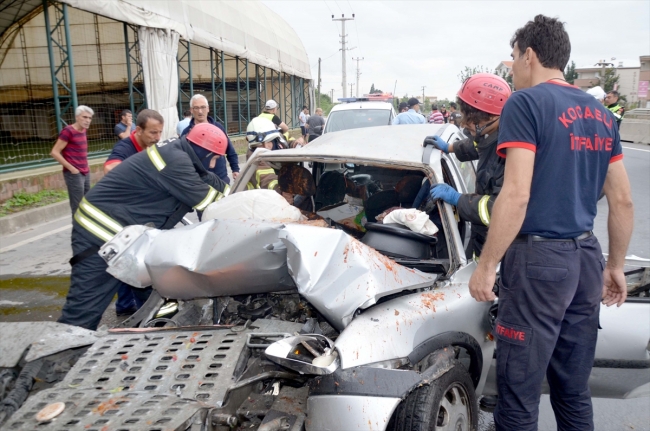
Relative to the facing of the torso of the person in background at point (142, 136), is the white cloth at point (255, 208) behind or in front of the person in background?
in front

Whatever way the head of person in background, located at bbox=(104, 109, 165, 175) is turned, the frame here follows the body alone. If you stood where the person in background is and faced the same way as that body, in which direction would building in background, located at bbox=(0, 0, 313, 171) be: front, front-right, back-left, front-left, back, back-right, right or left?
back-left

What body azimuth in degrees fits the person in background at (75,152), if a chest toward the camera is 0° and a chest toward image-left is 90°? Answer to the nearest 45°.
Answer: approximately 315°

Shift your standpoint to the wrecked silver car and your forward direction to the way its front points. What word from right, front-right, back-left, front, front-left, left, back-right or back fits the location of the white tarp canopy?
back-right

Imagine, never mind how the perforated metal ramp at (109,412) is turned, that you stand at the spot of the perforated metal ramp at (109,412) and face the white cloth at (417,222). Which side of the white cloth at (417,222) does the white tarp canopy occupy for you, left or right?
left

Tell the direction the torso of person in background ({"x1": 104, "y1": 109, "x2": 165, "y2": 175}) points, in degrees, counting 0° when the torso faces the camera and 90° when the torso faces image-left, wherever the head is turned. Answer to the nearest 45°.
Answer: approximately 315°

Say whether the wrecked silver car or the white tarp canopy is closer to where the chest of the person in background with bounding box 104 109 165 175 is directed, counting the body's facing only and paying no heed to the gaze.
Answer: the wrecked silver car

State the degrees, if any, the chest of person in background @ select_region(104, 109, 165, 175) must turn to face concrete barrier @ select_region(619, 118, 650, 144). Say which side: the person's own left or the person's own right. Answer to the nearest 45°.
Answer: approximately 90° to the person's own left
